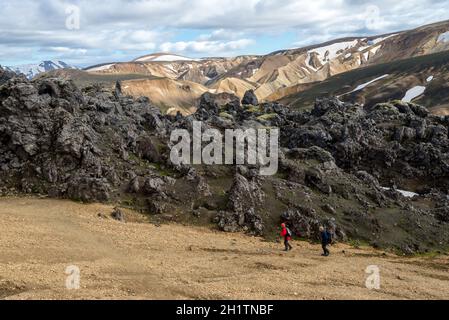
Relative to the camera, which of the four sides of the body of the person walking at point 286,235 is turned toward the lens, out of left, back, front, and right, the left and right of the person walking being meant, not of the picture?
left

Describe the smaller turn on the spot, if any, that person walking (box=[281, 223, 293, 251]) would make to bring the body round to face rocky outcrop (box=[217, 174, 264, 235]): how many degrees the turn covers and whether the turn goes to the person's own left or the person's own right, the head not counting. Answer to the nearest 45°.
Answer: approximately 45° to the person's own right
